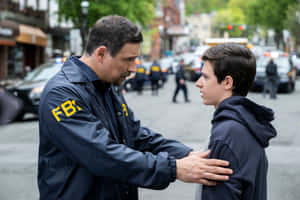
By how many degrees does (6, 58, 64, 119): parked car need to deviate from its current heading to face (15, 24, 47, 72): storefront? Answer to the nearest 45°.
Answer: approximately 135° to its right

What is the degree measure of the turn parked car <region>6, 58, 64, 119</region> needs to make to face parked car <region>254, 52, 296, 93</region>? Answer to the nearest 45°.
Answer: approximately 180°

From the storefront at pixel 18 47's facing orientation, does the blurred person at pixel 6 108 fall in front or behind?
in front

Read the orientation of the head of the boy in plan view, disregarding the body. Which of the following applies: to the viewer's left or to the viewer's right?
to the viewer's left

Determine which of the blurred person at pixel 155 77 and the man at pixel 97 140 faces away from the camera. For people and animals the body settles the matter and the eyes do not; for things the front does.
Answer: the blurred person

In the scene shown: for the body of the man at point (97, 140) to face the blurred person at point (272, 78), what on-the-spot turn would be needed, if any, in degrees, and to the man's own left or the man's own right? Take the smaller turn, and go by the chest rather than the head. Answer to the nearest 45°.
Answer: approximately 135° to the man's own left

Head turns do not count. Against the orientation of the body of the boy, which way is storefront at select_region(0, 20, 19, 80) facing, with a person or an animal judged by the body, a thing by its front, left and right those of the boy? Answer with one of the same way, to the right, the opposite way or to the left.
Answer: the opposite way

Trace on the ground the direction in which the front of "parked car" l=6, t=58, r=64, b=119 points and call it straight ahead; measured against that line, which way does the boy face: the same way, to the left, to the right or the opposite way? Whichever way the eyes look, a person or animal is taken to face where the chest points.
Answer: to the right

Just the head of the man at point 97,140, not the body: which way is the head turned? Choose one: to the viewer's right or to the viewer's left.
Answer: to the viewer's right

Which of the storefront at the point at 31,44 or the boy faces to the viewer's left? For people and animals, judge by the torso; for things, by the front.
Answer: the boy

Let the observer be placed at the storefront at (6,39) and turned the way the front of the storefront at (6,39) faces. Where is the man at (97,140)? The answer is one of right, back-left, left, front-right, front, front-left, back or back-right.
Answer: front-right

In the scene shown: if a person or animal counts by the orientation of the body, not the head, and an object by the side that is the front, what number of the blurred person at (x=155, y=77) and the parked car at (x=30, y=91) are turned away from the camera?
1

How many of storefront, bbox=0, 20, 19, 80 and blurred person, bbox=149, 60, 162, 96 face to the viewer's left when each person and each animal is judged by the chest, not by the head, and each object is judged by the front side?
0

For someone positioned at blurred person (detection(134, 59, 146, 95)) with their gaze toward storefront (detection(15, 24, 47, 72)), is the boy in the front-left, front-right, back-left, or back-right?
back-left

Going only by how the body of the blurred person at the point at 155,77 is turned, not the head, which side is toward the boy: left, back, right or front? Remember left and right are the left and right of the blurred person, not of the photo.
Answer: back
